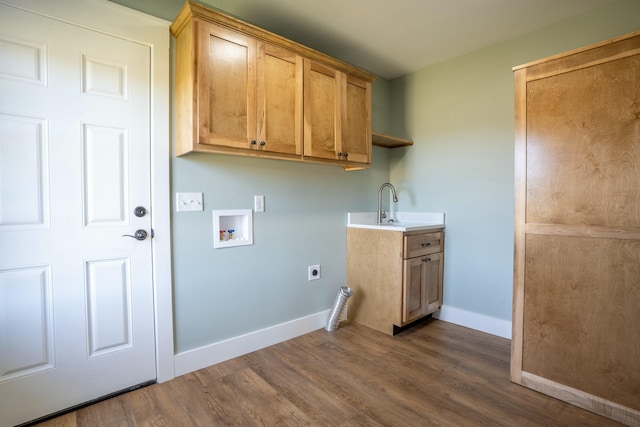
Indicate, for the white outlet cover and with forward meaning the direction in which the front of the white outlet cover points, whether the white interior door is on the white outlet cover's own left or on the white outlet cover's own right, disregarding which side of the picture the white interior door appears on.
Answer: on the white outlet cover's own right

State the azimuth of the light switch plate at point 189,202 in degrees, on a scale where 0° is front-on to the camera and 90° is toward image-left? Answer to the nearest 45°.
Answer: approximately 0°
